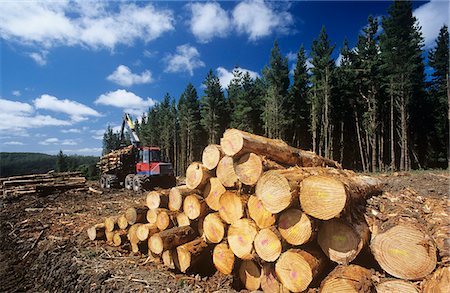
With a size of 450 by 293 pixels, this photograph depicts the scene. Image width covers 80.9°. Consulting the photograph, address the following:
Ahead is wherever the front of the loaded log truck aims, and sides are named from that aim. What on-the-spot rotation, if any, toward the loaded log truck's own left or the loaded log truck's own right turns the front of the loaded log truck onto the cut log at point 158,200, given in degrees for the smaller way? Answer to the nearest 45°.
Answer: approximately 45° to the loaded log truck's own right

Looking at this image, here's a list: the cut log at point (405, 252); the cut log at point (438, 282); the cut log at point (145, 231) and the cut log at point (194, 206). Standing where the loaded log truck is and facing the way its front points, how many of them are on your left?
0

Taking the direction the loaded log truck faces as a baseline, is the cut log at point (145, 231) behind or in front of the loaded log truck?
in front

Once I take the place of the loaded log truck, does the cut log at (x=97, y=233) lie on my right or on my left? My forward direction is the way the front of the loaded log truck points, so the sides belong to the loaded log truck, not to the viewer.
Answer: on my right

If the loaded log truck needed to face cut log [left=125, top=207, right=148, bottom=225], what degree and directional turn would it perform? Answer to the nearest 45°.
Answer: approximately 45° to its right

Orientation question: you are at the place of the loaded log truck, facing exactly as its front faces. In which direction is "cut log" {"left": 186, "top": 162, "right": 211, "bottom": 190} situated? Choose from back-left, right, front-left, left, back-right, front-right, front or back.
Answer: front-right

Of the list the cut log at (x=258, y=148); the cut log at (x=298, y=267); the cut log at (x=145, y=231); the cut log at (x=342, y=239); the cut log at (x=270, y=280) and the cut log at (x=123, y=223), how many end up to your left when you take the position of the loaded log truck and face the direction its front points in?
0

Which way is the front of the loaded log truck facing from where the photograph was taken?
facing the viewer and to the right of the viewer

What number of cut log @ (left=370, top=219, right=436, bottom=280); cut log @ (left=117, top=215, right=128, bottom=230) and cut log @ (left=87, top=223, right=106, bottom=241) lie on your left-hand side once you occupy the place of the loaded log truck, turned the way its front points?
0

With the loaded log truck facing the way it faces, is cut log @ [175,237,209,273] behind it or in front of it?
in front

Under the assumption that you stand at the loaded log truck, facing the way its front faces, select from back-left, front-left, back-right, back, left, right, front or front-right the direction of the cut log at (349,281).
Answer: front-right
